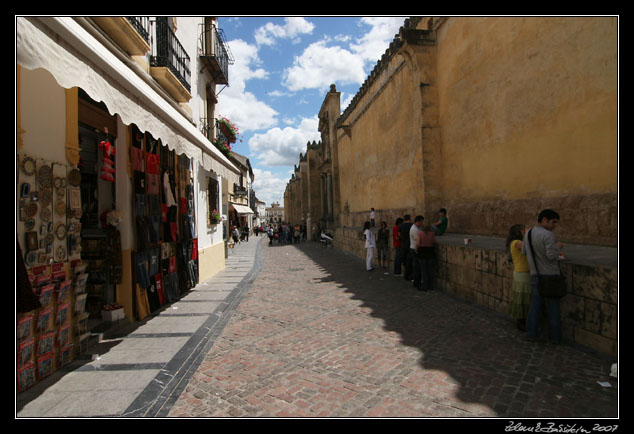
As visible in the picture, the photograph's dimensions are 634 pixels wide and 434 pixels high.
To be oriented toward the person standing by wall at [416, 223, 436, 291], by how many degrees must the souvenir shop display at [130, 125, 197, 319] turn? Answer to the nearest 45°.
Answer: approximately 45° to its left

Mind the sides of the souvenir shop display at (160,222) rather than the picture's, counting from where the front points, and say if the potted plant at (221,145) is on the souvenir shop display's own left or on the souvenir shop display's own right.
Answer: on the souvenir shop display's own left

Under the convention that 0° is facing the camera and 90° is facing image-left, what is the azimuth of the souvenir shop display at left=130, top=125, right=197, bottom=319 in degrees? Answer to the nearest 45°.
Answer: approximately 315°

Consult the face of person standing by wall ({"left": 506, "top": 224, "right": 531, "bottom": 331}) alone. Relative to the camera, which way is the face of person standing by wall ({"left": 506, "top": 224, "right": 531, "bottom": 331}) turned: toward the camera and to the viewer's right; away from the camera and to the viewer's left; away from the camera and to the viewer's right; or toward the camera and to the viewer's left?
away from the camera and to the viewer's right

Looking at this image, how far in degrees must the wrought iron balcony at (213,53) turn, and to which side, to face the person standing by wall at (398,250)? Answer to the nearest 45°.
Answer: approximately 45° to its right

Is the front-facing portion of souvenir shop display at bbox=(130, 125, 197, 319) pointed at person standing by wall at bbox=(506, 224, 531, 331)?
yes

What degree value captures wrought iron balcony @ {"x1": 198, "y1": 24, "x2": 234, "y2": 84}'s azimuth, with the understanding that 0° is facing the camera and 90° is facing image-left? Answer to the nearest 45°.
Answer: approximately 270°
